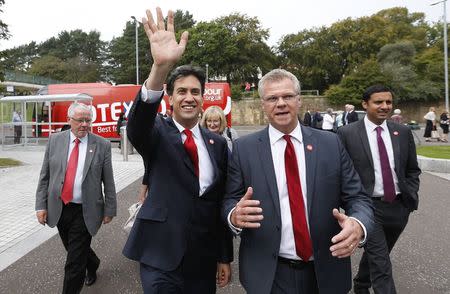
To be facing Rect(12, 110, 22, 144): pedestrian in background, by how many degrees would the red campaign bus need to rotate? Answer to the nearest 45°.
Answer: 0° — it already faces them

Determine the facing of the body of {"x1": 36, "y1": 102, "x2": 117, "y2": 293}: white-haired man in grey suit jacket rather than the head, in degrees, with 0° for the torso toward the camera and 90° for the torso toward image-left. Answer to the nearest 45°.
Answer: approximately 0°

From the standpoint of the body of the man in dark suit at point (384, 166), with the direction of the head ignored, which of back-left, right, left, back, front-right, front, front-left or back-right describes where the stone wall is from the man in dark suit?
back

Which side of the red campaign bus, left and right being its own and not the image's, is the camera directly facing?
left

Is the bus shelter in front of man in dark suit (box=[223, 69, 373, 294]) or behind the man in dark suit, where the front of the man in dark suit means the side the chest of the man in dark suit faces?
behind

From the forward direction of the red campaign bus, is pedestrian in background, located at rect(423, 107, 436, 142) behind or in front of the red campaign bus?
behind

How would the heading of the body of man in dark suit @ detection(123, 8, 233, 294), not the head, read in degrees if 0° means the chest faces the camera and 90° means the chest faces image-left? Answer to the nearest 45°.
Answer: approximately 315°
